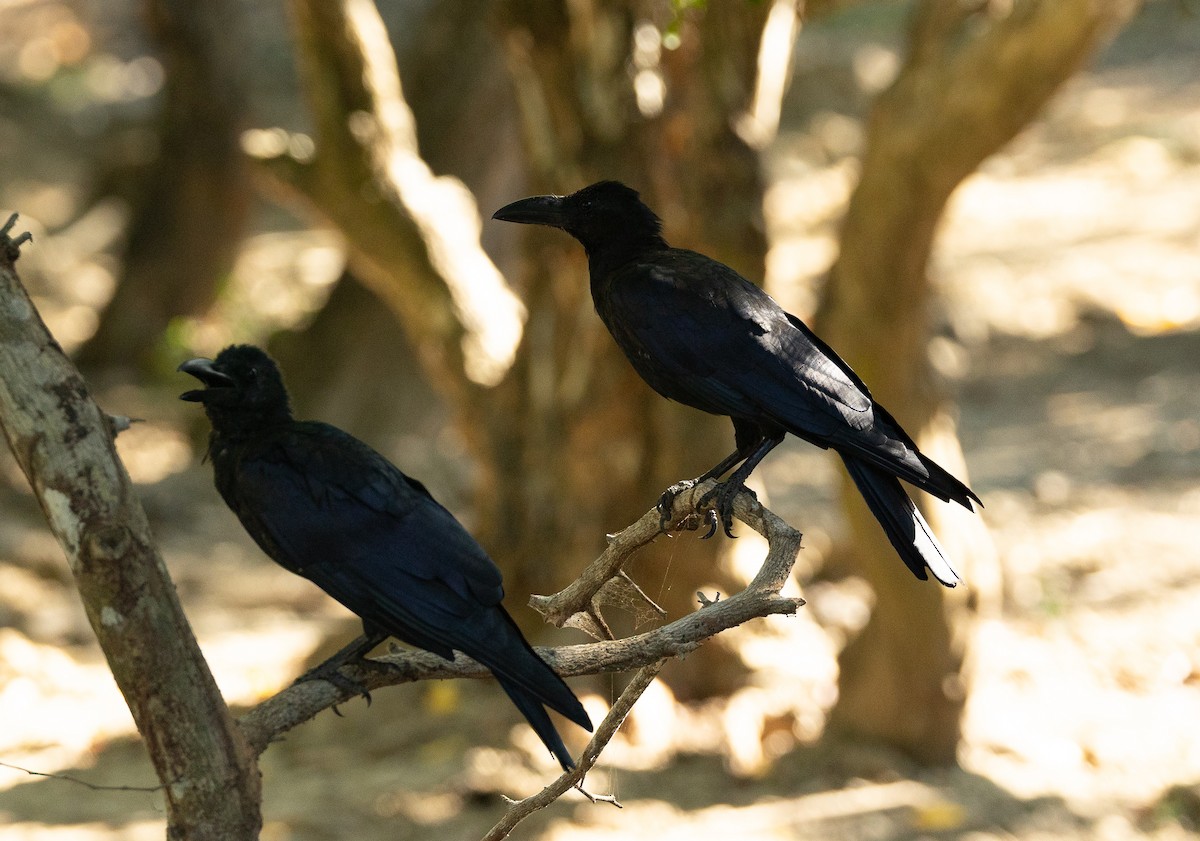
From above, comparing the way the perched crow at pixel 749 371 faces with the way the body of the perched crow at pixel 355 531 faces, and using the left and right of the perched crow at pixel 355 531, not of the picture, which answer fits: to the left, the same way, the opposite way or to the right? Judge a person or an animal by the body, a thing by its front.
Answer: the same way

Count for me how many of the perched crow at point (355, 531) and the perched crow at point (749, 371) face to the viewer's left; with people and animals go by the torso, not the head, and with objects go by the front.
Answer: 2

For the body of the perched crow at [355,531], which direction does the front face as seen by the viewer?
to the viewer's left

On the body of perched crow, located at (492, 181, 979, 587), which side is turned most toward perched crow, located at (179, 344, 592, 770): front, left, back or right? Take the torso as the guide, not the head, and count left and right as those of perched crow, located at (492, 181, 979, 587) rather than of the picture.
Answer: front

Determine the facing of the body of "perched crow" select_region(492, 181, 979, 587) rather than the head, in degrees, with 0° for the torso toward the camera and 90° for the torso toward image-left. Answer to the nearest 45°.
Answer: approximately 90°

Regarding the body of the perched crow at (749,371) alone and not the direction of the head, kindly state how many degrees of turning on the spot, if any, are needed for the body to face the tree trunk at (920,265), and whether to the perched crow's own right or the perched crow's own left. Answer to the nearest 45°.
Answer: approximately 90° to the perched crow's own right
